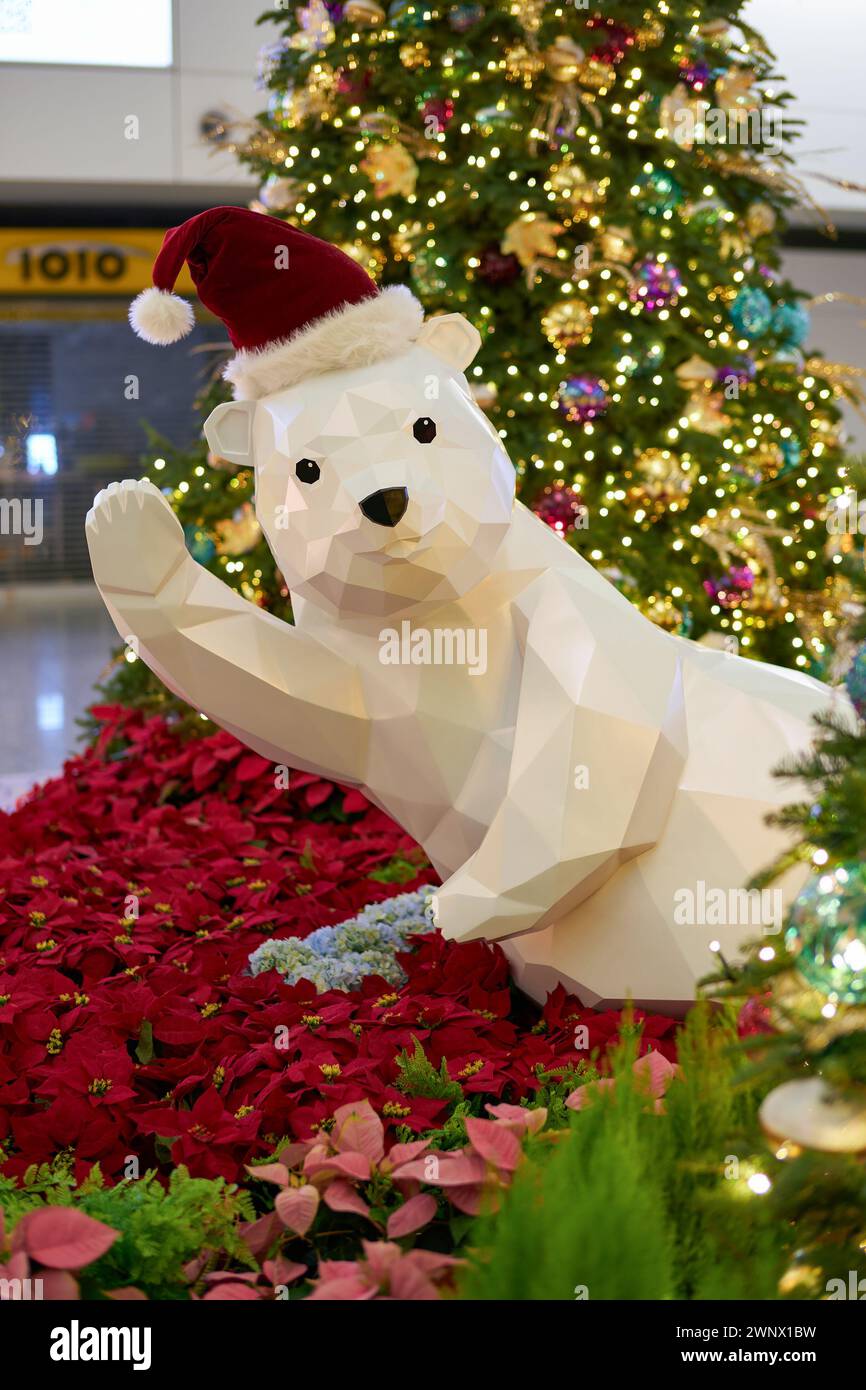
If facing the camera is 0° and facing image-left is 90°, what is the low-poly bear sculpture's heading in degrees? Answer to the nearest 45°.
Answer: approximately 45°

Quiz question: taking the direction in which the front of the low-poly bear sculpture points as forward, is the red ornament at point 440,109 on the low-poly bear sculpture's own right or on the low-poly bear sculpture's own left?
on the low-poly bear sculpture's own right

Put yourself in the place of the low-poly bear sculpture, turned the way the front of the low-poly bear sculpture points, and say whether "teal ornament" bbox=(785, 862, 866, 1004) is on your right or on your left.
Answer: on your left

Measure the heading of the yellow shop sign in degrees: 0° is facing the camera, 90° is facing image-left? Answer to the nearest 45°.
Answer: approximately 0°

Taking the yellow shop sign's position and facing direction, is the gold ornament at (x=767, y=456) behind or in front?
in front

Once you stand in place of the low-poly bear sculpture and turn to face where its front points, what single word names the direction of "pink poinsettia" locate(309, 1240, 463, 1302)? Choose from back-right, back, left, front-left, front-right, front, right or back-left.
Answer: front-left

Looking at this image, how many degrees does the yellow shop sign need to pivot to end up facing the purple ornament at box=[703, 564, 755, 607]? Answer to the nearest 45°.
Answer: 0° — it already faces it

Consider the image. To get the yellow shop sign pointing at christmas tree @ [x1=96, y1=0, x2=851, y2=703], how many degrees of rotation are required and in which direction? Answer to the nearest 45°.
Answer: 0° — it already faces it

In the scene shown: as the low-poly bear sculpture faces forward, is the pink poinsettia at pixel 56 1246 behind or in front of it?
in front

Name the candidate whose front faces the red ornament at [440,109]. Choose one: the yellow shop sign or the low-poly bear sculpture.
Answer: the yellow shop sign
